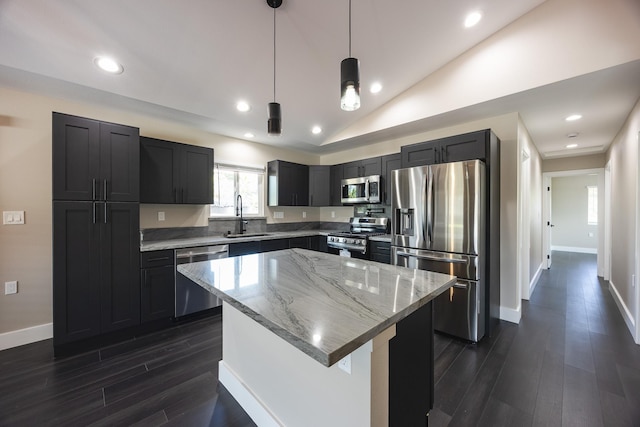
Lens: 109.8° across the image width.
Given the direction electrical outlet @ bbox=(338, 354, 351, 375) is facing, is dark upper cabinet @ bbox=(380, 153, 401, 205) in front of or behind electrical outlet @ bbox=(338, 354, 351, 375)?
behind

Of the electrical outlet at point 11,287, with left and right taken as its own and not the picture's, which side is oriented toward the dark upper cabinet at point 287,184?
left

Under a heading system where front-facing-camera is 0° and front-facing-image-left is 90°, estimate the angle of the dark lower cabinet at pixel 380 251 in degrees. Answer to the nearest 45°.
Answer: approximately 45°
